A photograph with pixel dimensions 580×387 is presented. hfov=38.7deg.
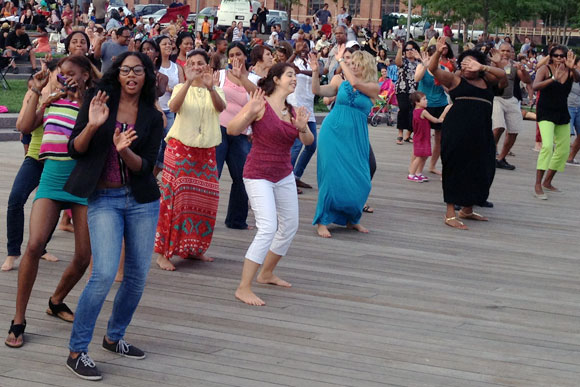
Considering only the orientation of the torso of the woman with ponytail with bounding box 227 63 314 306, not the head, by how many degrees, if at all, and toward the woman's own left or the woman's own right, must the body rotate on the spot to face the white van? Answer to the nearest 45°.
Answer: approximately 135° to the woman's own left

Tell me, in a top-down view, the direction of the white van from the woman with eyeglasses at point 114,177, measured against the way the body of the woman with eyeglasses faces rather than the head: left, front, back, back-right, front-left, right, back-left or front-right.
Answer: back-left

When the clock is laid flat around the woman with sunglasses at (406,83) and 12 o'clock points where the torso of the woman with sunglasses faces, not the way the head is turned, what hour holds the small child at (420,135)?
The small child is roughly at 12 o'clock from the woman with sunglasses.

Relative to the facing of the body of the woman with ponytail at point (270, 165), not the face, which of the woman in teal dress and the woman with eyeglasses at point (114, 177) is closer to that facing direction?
the woman with eyeglasses

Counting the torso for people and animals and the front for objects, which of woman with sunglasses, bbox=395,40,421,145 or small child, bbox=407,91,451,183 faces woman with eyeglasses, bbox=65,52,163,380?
woman with sunglasses, bbox=395,40,421,145

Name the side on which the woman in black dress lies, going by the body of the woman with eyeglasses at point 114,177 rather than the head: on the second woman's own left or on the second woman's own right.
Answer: on the second woman's own left

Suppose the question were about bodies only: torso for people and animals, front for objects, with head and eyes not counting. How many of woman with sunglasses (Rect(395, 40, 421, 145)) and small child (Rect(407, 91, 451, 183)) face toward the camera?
1

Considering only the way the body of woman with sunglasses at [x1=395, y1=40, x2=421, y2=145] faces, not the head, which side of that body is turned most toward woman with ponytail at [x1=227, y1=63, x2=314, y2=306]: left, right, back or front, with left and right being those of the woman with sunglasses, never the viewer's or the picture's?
front

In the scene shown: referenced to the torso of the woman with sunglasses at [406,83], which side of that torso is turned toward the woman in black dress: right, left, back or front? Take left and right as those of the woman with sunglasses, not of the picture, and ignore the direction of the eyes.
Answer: front

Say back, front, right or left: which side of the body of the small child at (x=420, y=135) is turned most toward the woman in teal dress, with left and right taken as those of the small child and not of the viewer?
right
